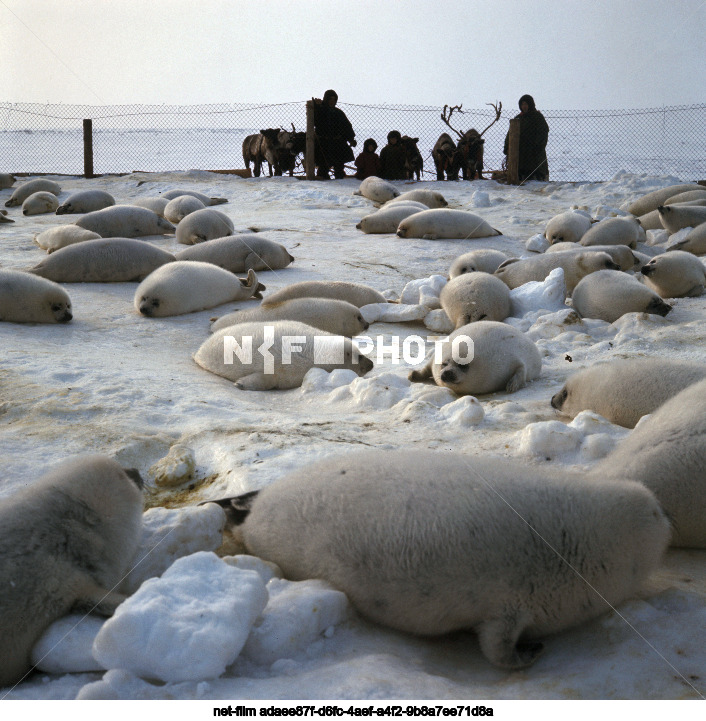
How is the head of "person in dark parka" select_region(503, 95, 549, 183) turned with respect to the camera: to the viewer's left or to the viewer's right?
to the viewer's left

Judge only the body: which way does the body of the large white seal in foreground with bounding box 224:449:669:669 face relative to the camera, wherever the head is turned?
to the viewer's right

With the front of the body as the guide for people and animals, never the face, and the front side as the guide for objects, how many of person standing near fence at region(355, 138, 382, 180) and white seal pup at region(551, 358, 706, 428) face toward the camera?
1

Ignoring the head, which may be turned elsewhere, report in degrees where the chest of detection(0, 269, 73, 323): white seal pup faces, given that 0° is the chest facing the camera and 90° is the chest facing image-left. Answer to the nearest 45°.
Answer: approximately 315°

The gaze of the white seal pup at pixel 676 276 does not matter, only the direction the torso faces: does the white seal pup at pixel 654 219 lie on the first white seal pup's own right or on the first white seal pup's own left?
on the first white seal pup's own right

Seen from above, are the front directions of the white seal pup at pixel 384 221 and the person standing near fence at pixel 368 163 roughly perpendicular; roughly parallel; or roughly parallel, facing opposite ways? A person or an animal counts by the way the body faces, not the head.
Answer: roughly perpendicular

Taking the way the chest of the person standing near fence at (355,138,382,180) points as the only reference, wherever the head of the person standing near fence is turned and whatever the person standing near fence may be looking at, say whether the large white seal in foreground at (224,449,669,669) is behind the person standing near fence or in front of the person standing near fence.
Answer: in front

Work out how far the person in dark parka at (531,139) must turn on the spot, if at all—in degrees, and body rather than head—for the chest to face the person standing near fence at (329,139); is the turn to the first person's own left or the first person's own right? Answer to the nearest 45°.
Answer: approximately 45° to the first person's own right

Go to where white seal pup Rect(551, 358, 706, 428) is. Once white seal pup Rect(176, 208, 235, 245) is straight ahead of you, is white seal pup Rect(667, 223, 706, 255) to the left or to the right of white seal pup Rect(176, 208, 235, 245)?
right

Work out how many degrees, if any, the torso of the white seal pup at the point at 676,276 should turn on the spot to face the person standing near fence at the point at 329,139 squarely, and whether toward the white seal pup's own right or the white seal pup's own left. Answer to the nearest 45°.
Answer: approximately 45° to the white seal pup's own right

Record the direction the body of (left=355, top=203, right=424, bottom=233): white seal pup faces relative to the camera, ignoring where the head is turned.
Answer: to the viewer's left
